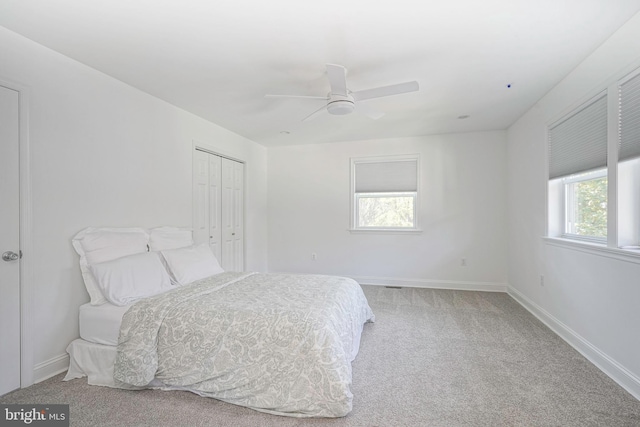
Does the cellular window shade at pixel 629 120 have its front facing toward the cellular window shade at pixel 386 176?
no

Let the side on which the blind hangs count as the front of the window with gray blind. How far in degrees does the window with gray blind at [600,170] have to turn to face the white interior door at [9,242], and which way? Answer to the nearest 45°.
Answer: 0° — it already faces it

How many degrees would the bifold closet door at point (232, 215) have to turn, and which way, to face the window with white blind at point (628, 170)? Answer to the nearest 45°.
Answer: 0° — it already faces it

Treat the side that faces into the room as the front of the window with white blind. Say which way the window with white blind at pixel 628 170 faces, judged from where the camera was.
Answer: facing the viewer and to the left of the viewer

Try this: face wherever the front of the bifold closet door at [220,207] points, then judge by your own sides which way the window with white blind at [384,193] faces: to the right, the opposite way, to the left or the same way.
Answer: to the right

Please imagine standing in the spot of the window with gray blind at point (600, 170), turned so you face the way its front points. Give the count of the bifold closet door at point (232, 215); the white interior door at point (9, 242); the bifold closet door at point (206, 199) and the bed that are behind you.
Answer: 0

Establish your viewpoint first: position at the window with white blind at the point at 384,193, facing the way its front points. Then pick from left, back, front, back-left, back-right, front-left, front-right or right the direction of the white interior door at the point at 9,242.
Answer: front-right

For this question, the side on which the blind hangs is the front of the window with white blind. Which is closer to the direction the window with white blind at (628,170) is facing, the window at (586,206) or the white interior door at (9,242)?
the white interior door

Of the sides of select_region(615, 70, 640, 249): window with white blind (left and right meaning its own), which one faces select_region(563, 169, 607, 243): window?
right

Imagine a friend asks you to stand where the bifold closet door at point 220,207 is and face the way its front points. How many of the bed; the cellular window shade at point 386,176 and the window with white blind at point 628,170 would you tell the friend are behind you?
0

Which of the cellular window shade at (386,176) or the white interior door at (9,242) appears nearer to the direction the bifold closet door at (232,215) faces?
the cellular window shade

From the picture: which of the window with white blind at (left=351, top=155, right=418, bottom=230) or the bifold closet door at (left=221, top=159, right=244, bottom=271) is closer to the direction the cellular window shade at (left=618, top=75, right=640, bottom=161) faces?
the bifold closet door

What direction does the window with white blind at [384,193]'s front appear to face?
toward the camera

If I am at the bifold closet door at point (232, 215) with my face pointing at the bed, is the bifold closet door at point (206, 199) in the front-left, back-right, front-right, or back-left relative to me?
front-right

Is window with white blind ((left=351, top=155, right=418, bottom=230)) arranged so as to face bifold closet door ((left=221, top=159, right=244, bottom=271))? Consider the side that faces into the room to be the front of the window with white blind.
no

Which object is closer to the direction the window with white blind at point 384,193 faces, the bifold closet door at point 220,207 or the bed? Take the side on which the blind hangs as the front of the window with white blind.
the bed

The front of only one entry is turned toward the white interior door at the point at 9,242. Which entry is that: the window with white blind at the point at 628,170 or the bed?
the window with white blind

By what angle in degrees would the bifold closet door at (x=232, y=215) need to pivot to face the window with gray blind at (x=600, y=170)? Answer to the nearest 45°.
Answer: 0° — it already faces it

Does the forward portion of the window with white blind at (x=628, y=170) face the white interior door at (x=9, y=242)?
yes

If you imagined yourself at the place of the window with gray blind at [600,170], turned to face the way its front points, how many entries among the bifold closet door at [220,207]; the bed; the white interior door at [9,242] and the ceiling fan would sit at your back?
0

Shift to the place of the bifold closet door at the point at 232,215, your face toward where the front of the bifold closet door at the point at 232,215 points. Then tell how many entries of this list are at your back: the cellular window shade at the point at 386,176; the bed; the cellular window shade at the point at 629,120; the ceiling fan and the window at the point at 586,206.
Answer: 0

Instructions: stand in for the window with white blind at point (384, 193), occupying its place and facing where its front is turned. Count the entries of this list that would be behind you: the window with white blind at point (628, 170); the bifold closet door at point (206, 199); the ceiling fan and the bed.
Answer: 0

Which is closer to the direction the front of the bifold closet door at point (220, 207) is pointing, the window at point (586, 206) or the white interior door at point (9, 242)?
the window
